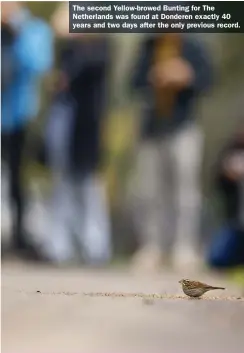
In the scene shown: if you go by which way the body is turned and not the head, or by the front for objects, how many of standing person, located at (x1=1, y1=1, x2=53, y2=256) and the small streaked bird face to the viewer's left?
1

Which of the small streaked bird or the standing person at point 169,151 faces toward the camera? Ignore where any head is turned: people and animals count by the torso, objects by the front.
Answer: the standing person

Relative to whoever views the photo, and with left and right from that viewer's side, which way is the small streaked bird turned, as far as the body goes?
facing to the left of the viewer

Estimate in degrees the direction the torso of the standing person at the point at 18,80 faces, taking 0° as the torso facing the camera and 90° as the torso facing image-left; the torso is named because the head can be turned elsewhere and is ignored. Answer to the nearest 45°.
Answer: approximately 315°

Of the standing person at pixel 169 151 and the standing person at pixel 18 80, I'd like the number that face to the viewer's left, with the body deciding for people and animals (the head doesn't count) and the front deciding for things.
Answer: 0

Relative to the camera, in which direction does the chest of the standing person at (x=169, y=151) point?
toward the camera

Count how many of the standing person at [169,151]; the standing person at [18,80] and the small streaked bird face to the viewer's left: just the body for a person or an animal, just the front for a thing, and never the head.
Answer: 1

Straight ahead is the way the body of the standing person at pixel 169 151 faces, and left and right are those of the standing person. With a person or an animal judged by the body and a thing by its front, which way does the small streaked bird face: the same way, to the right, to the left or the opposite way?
to the right
